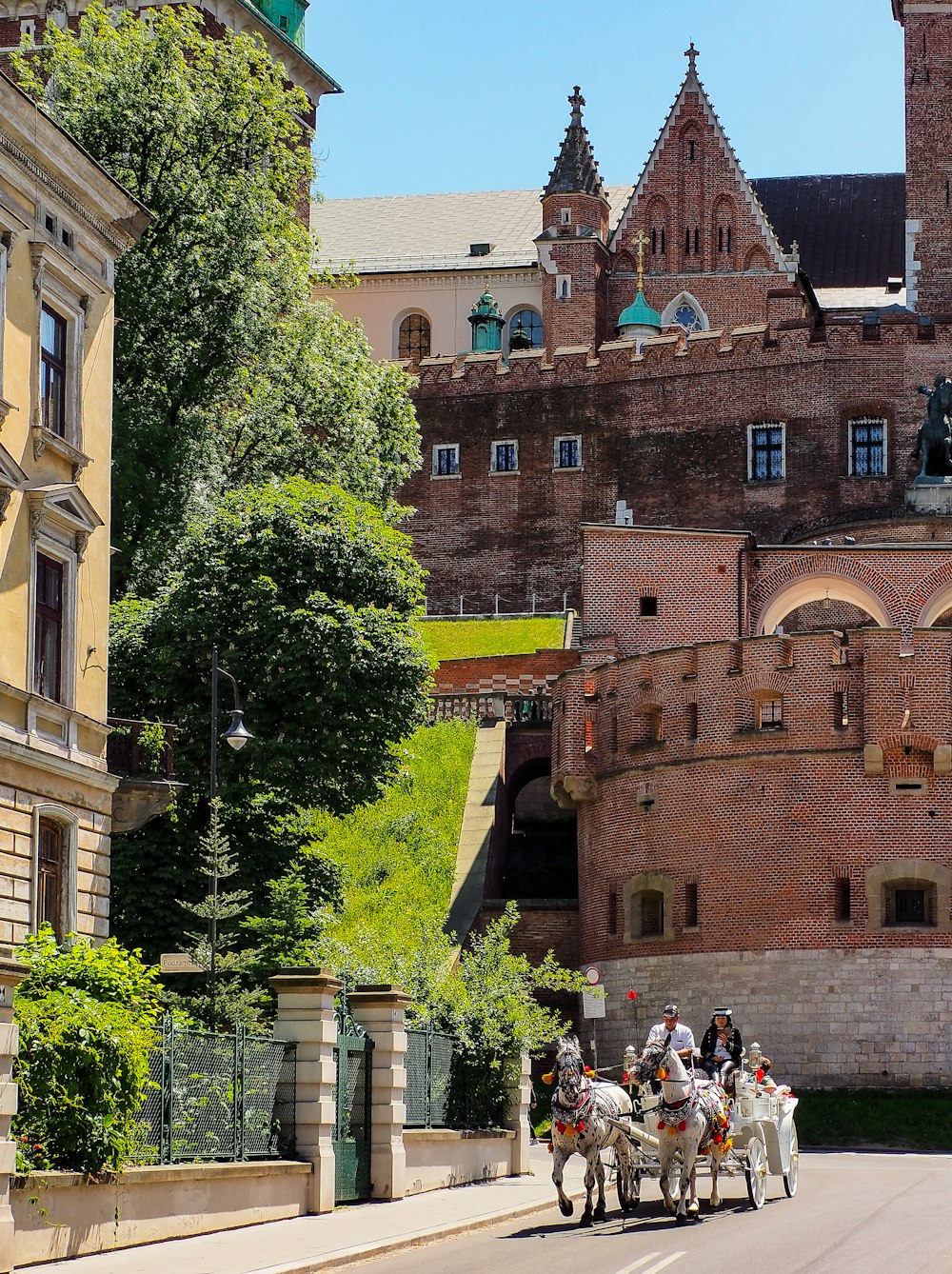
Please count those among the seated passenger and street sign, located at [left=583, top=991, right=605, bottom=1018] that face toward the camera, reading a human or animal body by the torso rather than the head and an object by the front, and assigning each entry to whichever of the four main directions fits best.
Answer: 2

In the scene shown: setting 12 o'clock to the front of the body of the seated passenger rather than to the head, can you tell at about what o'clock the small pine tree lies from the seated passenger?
The small pine tree is roughly at 3 o'clock from the seated passenger.

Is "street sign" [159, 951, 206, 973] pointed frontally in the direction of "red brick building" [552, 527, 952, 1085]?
no

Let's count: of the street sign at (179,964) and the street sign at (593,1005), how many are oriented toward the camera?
2

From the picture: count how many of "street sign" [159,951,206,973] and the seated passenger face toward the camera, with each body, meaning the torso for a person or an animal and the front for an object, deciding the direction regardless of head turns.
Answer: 2

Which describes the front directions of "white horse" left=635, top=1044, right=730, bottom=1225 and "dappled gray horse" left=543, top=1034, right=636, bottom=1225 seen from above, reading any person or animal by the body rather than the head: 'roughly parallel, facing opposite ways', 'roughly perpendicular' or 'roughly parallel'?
roughly parallel

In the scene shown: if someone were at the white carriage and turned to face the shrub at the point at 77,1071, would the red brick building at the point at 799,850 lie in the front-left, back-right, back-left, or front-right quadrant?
back-right

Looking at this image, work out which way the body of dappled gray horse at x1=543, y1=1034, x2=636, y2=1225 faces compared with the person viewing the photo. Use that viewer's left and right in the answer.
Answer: facing the viewer and to the left of the viewer

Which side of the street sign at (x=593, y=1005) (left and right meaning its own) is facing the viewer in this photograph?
front

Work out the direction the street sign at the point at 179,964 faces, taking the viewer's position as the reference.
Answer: facing the viewer

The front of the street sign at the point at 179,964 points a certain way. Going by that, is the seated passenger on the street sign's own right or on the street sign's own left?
on the street sign's own left

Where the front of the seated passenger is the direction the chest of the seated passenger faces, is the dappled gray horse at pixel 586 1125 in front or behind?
in front

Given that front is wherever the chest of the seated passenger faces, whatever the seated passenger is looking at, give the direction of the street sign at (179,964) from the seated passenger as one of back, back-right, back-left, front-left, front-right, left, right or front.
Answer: right

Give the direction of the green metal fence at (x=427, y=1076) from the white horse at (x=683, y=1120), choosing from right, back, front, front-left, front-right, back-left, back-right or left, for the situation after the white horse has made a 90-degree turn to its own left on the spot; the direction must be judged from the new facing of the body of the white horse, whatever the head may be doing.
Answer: back

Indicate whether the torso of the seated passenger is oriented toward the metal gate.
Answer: no

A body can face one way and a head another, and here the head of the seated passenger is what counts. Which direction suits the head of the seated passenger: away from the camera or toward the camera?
toward the camera

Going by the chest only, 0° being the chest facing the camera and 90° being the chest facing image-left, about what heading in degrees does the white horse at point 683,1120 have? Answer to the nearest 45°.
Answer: approximately 45°

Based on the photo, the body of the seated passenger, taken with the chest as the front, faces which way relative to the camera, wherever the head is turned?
toward the camera

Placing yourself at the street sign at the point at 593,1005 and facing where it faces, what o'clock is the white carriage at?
The white carriage is roughly at 12 o'clock from the street sign.

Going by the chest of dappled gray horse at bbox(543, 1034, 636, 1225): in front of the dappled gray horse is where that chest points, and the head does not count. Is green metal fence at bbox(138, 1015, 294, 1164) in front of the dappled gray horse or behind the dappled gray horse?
in front
